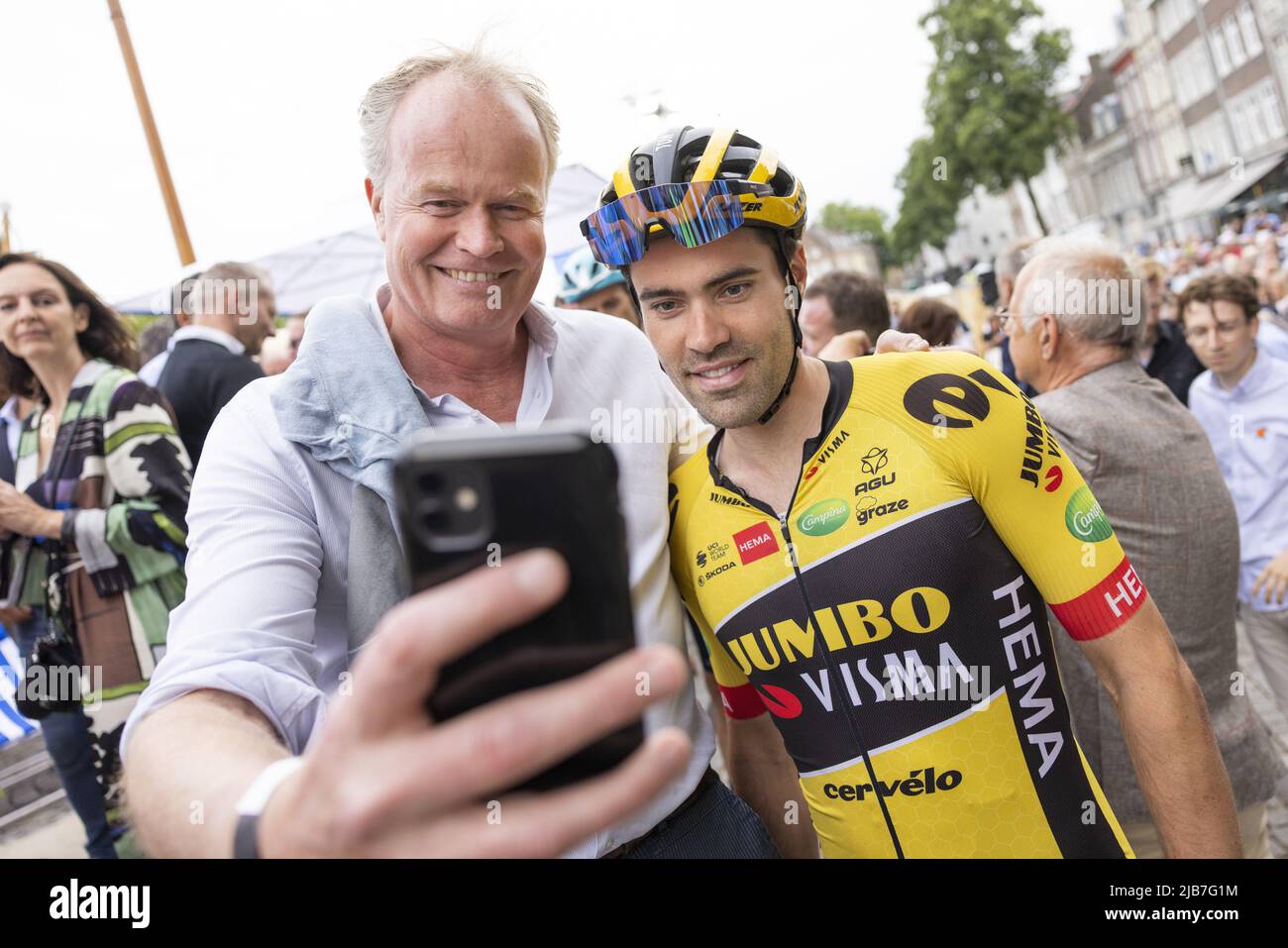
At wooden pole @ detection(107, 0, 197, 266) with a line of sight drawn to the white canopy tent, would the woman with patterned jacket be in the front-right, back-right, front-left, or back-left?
back-right

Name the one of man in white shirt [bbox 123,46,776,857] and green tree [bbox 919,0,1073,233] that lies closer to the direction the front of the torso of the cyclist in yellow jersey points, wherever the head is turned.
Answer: the man in white shirt

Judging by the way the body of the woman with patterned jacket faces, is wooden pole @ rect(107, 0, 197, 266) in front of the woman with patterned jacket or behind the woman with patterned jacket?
behind

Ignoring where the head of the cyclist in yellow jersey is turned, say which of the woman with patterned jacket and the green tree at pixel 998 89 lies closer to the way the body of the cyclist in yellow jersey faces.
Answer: the woman with patterned jacket

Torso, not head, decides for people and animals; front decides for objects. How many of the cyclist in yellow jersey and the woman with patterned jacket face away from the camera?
0

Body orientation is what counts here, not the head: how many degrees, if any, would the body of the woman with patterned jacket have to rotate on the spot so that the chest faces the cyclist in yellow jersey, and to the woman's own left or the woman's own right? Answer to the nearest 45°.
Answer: approximately 90° to the woman's own left

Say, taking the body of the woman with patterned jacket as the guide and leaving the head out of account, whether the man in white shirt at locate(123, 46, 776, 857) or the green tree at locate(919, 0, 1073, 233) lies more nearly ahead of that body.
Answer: the man in white shirt

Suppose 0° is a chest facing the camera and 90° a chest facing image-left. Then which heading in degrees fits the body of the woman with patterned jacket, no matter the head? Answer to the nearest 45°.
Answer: approximately 45°

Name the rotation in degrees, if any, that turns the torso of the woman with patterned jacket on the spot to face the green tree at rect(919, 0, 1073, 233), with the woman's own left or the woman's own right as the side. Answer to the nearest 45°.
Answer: approximately 180°

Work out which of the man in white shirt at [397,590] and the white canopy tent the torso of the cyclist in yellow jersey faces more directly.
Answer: the man in white shirt
